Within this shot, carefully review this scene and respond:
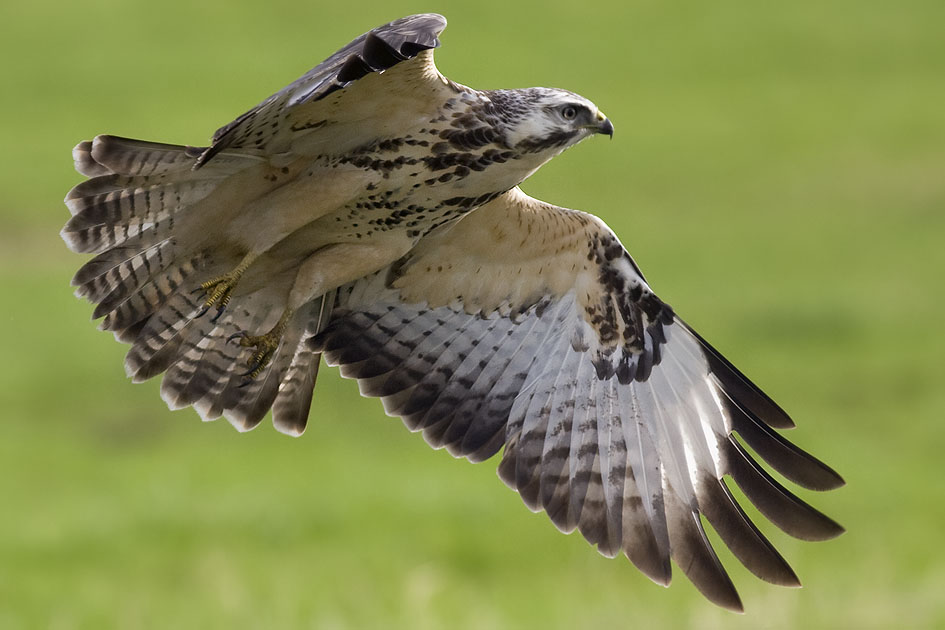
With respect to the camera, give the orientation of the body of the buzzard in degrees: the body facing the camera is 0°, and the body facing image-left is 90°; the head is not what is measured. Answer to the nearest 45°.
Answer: approximately 270°
